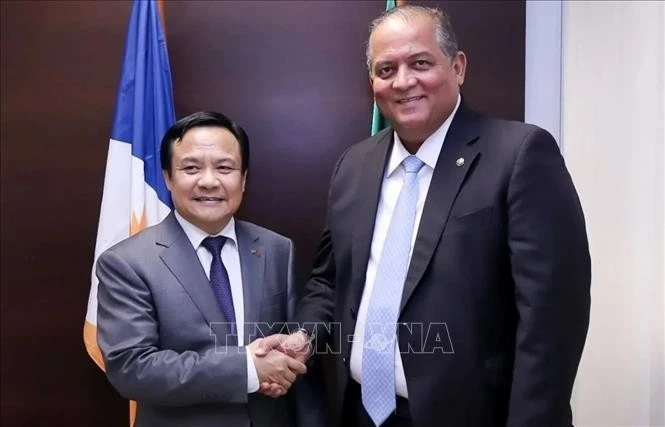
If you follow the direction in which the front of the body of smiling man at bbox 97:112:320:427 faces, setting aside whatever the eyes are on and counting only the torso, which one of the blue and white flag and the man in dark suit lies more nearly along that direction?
the man in dark suit

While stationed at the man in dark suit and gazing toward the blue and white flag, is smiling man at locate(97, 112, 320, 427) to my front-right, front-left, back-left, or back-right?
front-left

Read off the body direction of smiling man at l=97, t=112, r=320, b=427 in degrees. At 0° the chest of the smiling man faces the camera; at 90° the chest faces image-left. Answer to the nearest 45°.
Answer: approximately 315°

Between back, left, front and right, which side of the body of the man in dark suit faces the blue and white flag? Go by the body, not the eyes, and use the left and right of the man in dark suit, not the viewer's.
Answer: right

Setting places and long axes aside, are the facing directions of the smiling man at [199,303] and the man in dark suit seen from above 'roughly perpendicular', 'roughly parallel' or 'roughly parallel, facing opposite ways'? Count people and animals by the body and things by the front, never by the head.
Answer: roughly perpendicular

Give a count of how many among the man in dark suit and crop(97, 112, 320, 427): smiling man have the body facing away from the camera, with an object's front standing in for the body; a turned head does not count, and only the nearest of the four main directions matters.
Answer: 0

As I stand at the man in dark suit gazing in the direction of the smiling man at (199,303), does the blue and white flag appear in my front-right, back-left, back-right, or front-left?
front-right

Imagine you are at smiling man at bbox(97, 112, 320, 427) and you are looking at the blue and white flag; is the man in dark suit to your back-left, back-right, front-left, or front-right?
back-right

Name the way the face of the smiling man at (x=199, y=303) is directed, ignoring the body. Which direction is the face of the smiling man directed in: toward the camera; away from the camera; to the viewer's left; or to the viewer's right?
toward the camera

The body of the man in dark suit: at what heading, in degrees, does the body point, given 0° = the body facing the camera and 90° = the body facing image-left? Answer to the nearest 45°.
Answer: approximately 45°

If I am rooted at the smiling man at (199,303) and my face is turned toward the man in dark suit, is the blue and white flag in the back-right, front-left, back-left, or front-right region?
back-left

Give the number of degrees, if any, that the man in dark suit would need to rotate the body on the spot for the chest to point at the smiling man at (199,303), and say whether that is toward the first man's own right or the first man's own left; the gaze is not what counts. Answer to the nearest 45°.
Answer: approximately 45° to the first man's own right
